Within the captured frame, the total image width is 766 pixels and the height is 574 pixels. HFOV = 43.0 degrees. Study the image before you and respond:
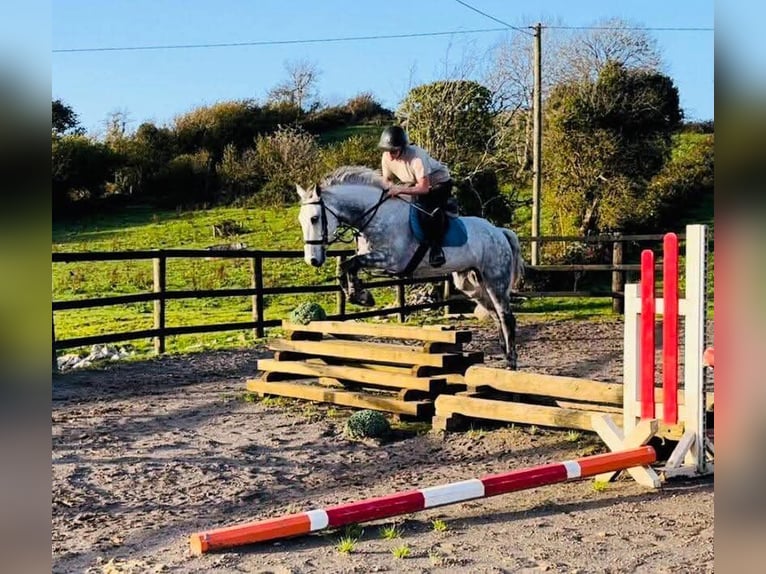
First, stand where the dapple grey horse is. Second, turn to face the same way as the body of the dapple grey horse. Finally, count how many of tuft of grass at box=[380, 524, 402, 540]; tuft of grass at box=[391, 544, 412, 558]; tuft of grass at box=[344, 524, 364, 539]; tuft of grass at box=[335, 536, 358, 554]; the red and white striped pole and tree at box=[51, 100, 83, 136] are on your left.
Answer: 5

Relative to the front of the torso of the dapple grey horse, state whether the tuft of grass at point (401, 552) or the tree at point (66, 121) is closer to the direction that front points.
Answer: the tree

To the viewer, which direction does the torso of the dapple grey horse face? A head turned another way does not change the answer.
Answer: to the viewer's left

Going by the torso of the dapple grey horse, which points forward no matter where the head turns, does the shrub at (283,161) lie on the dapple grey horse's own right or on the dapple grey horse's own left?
on the dapple grey horse's own right

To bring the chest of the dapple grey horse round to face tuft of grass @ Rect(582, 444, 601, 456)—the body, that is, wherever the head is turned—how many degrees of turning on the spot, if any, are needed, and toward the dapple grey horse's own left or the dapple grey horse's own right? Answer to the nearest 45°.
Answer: approximately 135° to the dapple grey horse's own left

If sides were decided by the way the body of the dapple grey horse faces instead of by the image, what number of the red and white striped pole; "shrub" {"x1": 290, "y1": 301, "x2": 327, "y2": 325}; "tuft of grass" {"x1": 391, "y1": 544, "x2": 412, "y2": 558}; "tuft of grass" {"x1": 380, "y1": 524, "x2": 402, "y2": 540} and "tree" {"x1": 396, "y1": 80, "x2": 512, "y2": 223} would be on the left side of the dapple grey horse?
3

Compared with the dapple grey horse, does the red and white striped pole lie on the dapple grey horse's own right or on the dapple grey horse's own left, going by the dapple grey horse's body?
on the dapple grey horse's own left

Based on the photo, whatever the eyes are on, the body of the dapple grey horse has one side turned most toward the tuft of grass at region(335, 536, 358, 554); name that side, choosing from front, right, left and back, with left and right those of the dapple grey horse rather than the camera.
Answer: left

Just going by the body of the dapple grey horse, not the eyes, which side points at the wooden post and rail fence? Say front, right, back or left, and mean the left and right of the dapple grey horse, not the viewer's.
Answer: right

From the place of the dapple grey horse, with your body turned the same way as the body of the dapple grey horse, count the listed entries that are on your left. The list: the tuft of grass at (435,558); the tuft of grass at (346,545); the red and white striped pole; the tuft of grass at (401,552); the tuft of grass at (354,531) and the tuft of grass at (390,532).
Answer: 6

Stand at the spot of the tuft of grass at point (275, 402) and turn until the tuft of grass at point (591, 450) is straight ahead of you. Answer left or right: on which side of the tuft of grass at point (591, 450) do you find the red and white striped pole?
right
